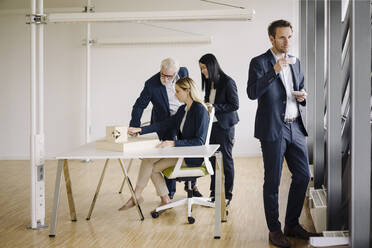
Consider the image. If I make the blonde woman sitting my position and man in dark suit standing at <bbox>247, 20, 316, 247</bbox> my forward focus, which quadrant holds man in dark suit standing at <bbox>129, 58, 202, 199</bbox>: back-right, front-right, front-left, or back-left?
back-left

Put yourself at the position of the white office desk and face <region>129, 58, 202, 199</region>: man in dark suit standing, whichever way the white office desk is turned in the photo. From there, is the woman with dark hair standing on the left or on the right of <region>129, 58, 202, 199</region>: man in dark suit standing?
right

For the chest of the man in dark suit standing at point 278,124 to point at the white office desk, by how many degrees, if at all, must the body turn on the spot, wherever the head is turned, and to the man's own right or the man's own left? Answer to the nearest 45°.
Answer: approximately 135° to the man's own right

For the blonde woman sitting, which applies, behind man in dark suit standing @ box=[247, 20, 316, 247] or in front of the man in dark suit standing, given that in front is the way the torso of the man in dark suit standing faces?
behind

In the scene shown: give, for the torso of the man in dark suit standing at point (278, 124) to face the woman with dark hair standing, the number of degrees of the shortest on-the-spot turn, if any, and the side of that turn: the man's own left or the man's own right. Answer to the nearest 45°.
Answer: approximately 180°

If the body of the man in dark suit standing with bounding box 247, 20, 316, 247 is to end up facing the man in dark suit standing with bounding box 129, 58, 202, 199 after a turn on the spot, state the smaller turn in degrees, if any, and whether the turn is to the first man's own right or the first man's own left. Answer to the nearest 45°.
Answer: approximately 180°

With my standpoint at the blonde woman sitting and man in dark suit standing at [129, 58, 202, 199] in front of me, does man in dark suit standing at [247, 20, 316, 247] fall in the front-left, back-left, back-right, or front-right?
back-right

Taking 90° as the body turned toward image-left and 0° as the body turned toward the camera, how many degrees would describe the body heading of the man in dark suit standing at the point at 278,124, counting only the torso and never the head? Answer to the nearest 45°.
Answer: approximately 315°
